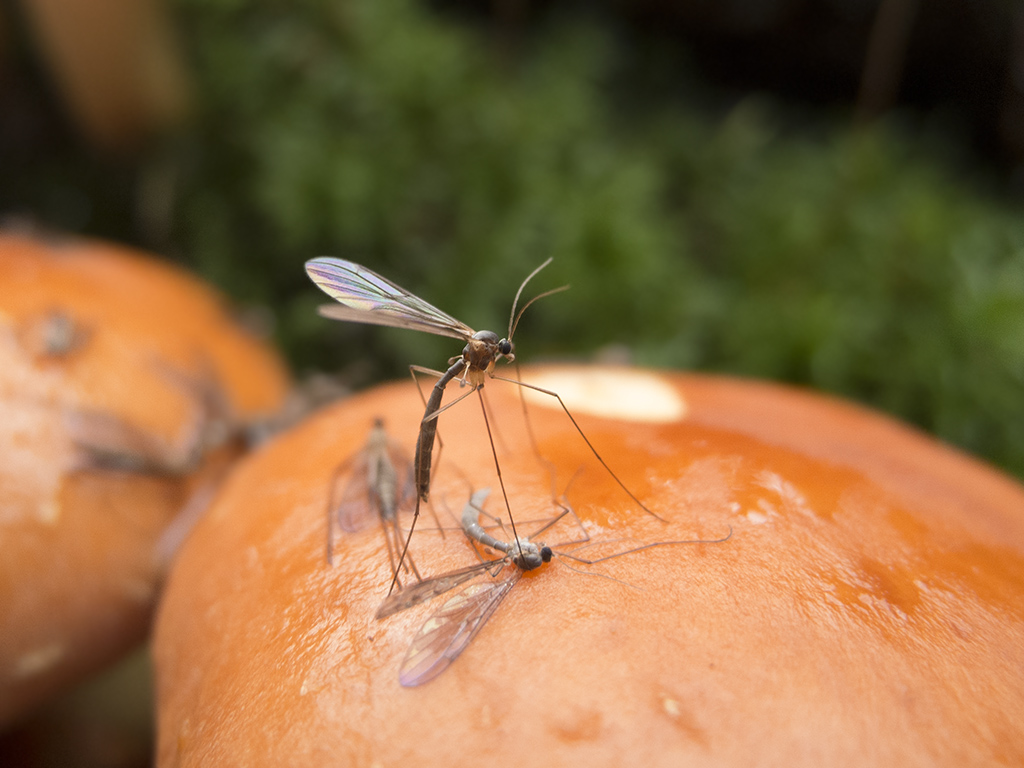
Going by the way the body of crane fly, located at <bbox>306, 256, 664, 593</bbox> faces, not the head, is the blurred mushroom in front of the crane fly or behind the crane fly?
behind

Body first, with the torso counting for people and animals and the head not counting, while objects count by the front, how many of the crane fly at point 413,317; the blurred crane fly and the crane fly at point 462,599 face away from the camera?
1

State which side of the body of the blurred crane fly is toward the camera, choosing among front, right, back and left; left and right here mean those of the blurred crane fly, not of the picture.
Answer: back

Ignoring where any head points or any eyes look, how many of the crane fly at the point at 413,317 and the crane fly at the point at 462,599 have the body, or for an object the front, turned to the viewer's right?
2

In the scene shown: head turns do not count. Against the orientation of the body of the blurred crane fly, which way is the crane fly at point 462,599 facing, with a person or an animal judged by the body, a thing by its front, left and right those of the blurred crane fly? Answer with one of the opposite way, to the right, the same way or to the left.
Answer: to the right

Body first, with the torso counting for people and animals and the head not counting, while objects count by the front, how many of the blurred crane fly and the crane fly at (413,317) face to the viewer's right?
1

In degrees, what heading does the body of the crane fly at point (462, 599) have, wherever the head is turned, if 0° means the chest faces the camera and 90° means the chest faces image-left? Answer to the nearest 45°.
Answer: approximately 270°

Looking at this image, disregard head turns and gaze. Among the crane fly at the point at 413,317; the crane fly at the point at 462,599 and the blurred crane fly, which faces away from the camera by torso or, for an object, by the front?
the blurred crane fly

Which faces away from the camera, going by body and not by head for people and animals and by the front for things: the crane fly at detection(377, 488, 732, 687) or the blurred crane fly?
the blurred crane fly
